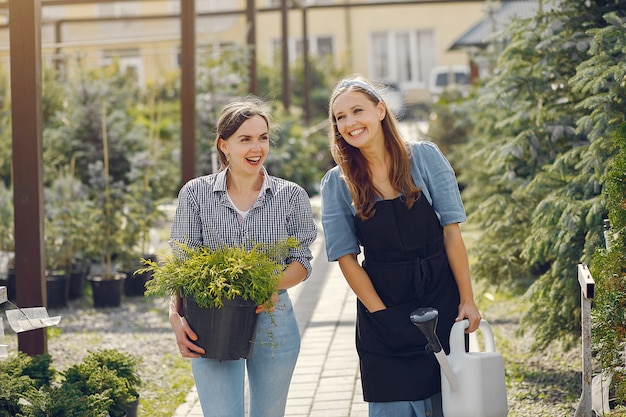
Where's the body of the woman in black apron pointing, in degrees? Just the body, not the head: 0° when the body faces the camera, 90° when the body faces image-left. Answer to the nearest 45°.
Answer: approximately 0°

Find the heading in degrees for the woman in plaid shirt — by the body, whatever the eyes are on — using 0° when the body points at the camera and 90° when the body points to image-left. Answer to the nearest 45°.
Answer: approximately 0°

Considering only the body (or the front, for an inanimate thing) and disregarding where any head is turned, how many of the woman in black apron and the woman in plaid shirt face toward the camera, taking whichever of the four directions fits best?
2

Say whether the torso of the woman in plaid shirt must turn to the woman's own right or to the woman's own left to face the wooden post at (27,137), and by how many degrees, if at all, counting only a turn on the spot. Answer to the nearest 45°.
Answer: approximately 135° to the woman's own right

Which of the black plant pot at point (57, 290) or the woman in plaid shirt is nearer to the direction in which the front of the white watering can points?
the woman in plaid shirt

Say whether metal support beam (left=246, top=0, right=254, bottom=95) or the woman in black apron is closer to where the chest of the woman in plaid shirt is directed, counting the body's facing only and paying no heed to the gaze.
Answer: the woman in black apron

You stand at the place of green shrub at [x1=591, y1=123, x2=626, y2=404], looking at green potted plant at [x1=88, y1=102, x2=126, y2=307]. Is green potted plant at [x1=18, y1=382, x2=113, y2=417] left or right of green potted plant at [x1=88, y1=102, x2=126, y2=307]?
left

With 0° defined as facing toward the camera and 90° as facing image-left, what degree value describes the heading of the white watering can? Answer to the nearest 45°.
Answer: approximately 45°
